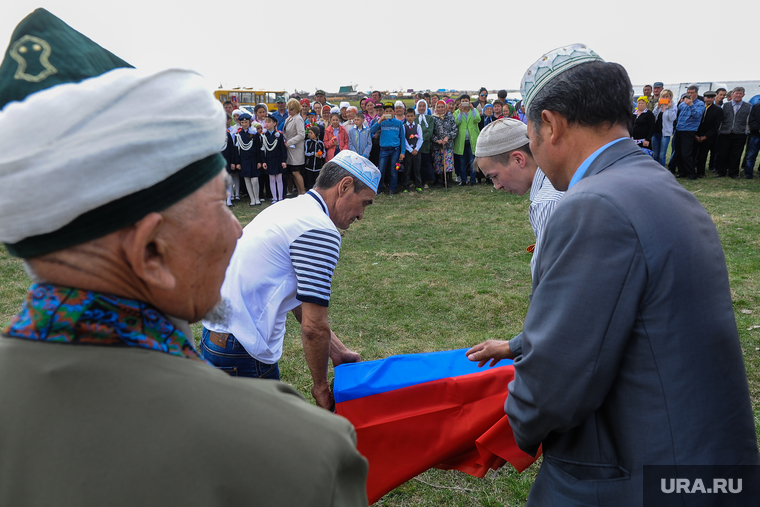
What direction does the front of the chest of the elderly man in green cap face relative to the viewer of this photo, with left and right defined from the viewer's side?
facing away from the viewer and to the right of the viewer

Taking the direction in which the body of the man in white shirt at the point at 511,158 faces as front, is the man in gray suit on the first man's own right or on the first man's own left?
on the first man's own left

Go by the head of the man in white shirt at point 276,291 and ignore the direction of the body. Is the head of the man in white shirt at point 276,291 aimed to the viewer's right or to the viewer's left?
to the viewer's right

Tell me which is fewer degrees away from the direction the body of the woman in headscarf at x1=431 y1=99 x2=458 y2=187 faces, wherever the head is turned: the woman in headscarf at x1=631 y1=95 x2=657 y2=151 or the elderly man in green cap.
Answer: the elderly man in green cap

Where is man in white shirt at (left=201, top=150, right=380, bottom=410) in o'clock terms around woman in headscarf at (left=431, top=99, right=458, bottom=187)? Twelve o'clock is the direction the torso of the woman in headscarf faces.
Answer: The man in white shirt is roughly at 12 o'clock from the woman in headscarf.

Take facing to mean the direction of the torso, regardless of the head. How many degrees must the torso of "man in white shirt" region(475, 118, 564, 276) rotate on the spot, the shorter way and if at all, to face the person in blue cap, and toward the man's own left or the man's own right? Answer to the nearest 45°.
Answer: approximately 45° to the man's own right

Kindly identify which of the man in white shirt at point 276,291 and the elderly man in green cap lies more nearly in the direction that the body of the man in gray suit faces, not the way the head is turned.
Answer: the man in white shirt

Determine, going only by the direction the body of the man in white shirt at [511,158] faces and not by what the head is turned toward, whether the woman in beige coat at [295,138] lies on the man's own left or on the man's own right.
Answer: on the man's own right

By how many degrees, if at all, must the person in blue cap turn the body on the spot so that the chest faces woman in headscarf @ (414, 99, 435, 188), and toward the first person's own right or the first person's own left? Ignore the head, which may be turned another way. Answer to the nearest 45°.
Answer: approximately 90° to the first person's own left

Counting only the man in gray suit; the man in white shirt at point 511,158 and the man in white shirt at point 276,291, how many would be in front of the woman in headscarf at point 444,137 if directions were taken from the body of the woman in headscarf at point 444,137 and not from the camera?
3

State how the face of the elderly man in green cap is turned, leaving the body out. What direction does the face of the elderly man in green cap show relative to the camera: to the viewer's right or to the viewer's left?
to the viewer's right
